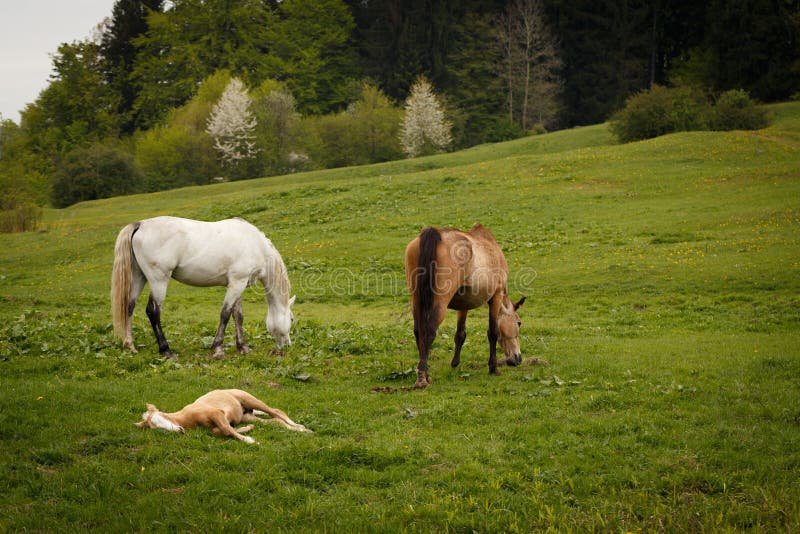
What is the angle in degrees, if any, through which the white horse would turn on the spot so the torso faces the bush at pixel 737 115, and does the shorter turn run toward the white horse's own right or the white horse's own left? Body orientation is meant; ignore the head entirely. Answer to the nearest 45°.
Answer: approximately 45° to the white horse's own left

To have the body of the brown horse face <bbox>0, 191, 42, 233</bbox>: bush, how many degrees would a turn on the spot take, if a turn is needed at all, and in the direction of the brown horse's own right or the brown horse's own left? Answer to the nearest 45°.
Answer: approximately 90° to the brown horse's own left

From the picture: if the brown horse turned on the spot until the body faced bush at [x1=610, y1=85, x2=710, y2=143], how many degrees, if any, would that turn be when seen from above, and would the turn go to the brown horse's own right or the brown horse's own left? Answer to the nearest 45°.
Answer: approximately 45° to the brown horse's own left

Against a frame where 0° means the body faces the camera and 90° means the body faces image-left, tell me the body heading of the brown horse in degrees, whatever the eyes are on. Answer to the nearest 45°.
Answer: approximately 225°

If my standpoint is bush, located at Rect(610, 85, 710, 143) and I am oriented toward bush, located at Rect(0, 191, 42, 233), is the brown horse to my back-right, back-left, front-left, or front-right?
front-left

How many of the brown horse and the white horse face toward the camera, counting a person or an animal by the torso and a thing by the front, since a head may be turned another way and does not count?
0

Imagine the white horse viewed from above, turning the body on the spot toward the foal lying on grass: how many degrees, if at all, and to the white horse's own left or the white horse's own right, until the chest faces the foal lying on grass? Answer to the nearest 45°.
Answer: approximately 90° to the white horse's own right

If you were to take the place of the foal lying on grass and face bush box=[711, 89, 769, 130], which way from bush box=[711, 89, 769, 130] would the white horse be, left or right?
left

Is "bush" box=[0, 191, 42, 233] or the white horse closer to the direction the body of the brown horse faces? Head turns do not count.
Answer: the bush

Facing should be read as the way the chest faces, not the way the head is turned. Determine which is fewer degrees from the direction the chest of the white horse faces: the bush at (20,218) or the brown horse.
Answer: the brown horse

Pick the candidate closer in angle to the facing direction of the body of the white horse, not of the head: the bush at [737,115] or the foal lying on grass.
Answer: the bush

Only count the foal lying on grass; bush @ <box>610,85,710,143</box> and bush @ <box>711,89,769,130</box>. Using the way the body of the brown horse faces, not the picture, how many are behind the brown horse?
1

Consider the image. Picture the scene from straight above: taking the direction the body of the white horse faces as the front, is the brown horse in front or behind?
in front

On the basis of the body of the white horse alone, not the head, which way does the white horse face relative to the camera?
to the viewer's right
